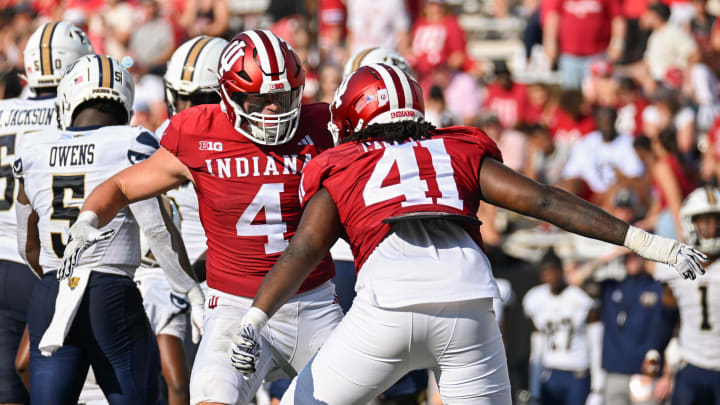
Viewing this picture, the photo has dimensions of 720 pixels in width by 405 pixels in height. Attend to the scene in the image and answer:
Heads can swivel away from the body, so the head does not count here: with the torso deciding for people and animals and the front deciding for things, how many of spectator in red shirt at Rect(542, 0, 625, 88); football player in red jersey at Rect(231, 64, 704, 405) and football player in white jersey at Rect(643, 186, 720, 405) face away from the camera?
1

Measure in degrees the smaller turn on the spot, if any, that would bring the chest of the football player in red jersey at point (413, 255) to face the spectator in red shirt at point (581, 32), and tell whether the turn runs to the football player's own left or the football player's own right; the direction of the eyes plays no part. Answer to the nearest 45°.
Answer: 0° — they already face them

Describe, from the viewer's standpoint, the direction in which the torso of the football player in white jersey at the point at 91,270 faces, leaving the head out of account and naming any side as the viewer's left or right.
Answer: facing away from the viewer

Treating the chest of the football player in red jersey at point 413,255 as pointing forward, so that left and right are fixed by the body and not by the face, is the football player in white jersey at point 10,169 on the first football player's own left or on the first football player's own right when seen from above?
on the first football player's own left

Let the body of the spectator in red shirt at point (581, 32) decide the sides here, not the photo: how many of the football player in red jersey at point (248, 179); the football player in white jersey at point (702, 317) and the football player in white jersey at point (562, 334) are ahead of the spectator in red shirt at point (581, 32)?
3

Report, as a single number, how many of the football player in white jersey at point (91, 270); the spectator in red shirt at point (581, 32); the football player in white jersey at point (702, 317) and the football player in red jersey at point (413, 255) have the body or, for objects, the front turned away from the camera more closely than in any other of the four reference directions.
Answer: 2

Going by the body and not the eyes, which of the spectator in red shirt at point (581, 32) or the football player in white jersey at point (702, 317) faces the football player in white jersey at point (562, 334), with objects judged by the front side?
the spectator in red shirt

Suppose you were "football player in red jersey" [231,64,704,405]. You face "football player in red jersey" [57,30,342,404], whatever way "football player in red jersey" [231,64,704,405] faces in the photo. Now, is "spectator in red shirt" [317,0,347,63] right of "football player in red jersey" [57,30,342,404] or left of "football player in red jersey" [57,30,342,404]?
right

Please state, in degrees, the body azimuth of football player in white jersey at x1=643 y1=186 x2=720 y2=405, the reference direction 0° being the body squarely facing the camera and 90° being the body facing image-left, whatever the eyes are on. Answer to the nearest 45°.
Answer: approximately 0°

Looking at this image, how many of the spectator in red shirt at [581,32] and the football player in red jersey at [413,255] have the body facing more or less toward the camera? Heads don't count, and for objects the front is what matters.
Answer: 1

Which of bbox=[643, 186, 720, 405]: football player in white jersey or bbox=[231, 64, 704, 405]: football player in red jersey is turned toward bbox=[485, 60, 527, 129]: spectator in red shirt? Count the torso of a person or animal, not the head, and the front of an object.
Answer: the football player in red jersey

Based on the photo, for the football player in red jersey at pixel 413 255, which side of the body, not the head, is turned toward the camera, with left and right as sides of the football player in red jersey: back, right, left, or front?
back

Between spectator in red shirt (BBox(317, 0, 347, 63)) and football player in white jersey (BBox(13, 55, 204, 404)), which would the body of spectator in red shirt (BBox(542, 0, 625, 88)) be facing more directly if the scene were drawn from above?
the football player in white jersey

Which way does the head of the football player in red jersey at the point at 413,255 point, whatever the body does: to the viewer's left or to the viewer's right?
to the viewer's left

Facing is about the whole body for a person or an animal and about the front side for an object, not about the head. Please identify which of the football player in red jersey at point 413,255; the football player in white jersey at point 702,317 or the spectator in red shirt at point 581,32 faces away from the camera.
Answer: the football player in red jersey

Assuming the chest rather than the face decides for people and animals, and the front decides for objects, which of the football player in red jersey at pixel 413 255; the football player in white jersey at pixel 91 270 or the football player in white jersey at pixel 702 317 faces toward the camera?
the football player in white jersey at pixel 702 317

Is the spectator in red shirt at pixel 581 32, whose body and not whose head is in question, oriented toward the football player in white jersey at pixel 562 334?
yes

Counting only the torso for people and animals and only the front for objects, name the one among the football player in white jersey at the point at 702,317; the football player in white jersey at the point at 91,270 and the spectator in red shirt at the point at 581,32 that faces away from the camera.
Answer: the football player in white jersey at the point at 91,270
